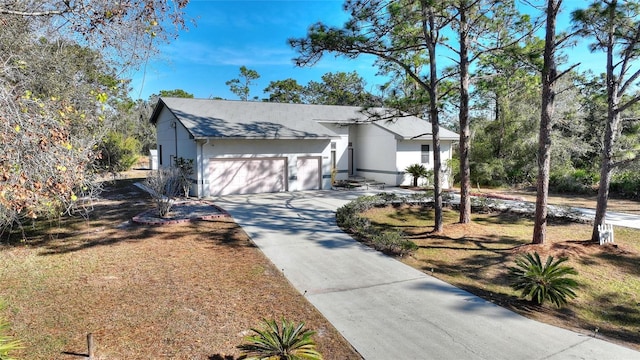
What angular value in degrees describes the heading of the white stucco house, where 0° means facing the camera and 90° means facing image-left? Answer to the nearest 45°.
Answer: approximately 315°

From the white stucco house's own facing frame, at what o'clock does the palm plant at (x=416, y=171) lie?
The palm plant is roughly at 10 o'clock from the white stucco house.

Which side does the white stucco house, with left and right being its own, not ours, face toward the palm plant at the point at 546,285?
front

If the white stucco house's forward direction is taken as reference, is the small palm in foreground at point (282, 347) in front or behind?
in front
